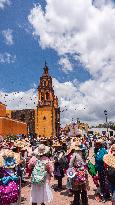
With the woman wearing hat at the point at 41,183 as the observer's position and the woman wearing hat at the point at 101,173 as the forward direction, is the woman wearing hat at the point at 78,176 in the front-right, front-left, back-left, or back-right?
front-right

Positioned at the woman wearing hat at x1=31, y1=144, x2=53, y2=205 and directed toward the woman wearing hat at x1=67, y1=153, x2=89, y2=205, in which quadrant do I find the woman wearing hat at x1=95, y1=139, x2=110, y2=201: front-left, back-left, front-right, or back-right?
front-left

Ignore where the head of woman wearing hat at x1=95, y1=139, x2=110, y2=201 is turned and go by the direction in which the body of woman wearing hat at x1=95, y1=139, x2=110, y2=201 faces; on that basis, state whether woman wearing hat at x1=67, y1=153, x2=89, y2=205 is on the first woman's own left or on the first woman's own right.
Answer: on the first woman's own left

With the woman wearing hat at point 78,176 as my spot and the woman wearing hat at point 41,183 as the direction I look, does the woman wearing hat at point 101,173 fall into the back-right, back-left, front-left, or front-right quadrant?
back-right

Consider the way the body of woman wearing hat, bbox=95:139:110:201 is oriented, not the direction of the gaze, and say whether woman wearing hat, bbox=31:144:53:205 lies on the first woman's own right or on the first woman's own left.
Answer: on the first woman's own left
